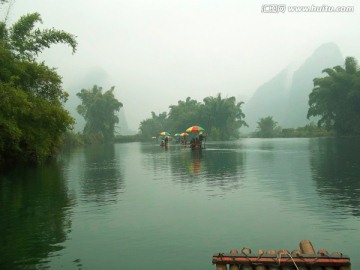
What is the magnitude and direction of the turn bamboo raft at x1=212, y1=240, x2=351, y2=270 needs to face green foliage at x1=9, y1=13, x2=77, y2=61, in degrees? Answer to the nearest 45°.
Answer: approximately 45° to its left

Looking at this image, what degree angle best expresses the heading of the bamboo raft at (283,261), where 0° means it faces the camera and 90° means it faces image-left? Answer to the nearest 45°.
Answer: approximately 180°

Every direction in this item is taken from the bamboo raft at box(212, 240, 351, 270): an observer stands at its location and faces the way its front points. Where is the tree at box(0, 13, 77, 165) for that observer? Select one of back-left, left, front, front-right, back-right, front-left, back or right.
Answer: front-left
